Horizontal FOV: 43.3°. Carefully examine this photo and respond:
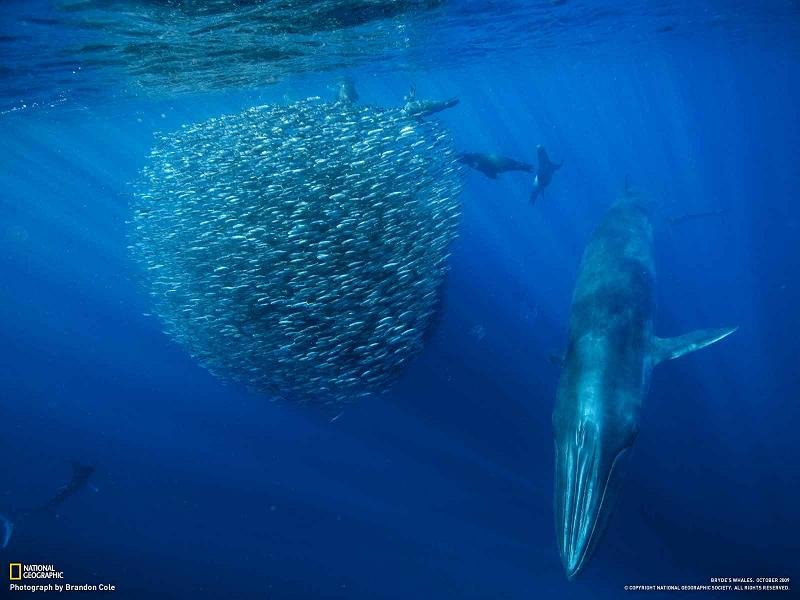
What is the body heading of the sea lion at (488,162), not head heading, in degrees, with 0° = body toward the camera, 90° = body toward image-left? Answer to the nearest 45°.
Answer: approximately 90°
